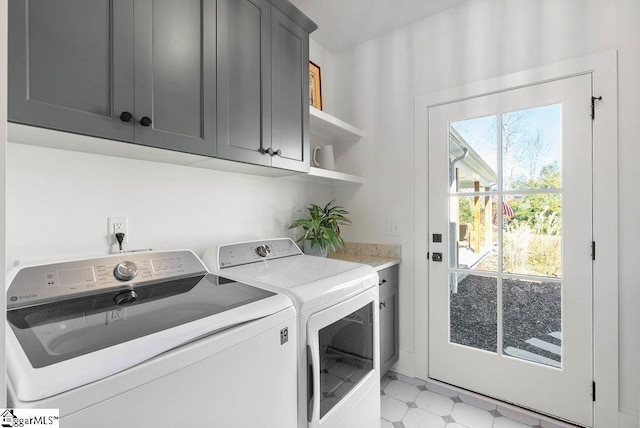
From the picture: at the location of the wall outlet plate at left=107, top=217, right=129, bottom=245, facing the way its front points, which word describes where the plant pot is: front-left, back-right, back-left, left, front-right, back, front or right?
left

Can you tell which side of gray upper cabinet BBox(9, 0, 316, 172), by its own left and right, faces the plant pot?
left

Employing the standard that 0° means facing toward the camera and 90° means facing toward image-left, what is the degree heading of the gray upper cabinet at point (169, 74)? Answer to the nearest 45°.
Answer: approximately 315°

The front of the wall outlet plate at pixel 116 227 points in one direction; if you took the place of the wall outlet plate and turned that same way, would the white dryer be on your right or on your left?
on your left

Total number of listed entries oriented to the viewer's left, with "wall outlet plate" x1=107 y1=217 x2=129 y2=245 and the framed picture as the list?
0

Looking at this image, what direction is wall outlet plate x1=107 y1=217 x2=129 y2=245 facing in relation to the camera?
toward the camera

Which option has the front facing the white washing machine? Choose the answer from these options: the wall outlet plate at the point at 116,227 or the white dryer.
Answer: the wall outlet plate

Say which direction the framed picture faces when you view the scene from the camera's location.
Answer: facing the viewer and to the right of the viewer
